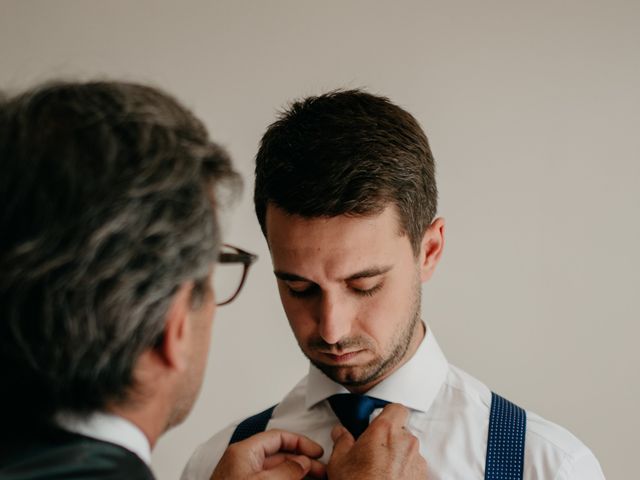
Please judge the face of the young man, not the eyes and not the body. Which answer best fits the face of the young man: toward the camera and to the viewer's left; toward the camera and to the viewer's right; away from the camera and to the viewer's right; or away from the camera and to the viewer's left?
toward the camera and to the viewer's left

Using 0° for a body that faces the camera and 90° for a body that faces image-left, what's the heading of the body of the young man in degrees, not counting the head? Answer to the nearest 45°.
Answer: approximately 45°
